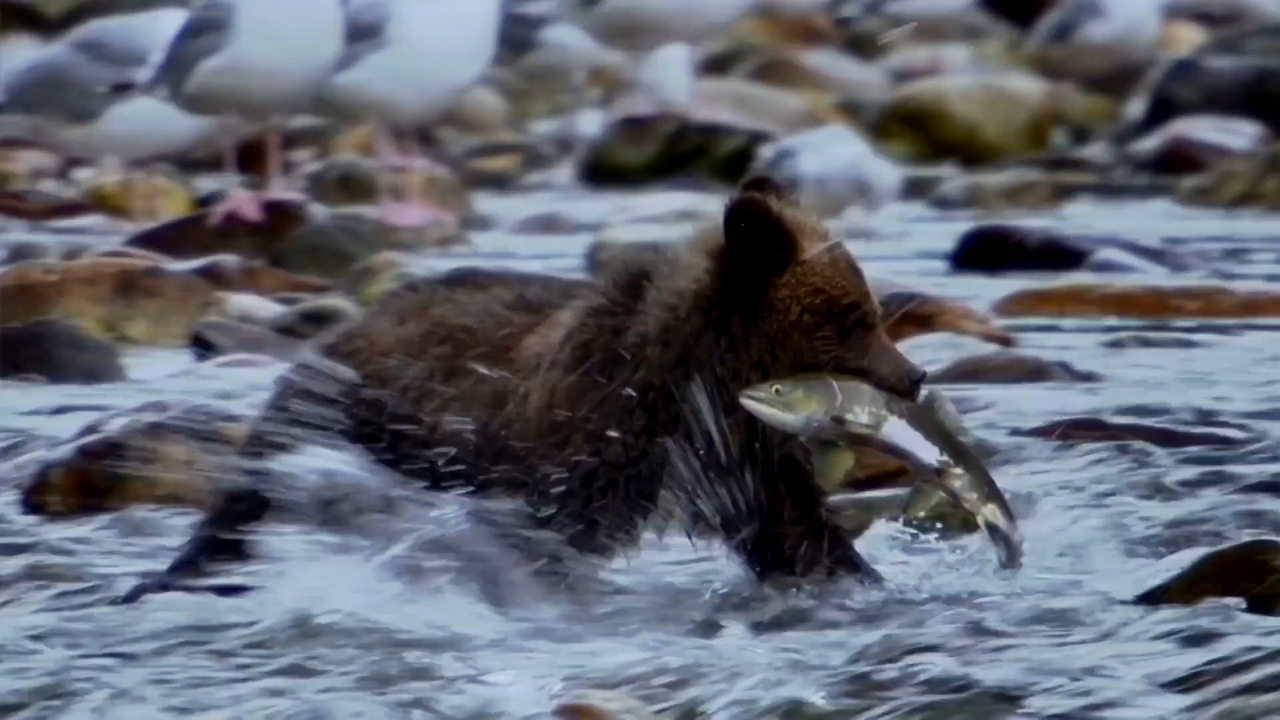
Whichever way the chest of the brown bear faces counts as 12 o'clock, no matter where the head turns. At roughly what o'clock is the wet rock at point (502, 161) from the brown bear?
The wet rock is roughly at 9 o'clock from the brown bear.

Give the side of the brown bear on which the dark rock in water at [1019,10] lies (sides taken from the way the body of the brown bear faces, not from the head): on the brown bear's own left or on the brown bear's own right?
on the brown bear's own left

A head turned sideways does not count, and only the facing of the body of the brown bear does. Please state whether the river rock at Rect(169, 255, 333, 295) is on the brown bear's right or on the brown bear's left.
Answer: on the brown bear's left

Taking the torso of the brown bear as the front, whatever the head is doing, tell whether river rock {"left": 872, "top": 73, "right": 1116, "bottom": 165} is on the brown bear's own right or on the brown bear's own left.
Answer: on the brown bear's own left

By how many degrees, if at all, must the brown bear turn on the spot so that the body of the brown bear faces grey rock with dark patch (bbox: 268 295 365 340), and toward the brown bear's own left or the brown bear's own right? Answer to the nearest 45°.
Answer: approximately 90° to the brown bear's own left

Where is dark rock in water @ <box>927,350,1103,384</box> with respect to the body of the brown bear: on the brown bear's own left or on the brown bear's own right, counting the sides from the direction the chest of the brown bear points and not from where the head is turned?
on the brown bear's own left

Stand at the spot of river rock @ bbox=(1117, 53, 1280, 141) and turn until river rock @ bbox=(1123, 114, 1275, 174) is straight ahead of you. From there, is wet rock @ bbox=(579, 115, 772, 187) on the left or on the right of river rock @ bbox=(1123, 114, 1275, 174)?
right

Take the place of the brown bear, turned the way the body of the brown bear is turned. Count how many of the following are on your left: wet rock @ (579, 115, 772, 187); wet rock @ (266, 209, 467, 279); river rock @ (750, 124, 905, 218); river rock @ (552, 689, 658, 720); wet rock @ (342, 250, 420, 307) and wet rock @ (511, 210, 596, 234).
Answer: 5

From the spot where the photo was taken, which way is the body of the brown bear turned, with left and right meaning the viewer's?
facing to the right of the viewer

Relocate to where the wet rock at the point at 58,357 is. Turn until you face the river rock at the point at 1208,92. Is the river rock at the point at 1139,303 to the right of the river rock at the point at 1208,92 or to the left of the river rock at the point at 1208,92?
right

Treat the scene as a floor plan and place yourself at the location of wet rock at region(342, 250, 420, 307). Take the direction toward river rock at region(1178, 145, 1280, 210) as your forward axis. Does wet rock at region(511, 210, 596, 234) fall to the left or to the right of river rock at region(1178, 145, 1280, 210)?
left

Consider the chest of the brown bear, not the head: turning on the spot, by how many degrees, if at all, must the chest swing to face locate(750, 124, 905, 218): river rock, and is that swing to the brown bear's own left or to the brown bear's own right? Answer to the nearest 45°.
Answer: approximately 90° to the brown bear's own left

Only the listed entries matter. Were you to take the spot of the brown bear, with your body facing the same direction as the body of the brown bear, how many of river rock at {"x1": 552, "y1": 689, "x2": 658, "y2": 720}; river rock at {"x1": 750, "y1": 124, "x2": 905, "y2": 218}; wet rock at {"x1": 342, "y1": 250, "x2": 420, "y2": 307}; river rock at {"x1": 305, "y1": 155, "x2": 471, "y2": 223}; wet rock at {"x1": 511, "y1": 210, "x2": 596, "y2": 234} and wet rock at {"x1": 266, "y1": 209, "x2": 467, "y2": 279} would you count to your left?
5
